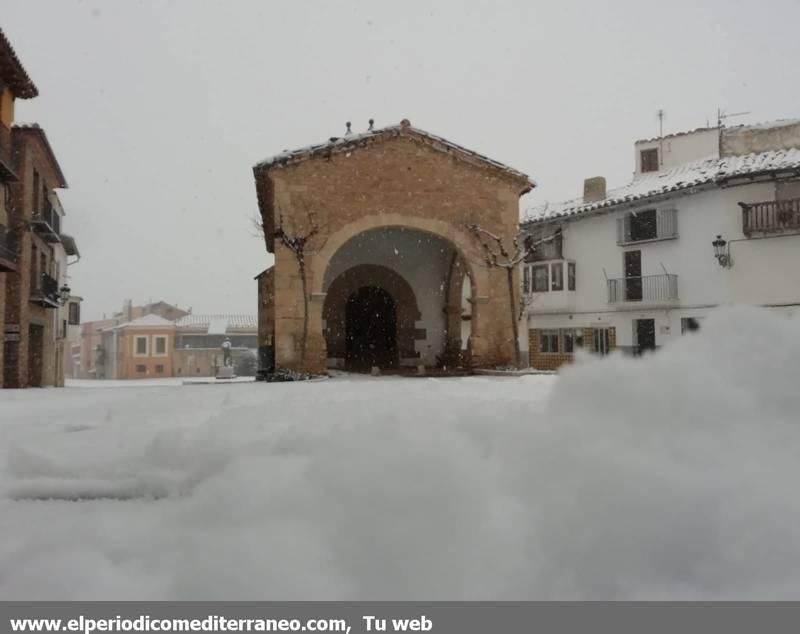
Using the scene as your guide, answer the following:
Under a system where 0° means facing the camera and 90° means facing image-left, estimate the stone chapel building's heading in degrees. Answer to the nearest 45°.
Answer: approximately 0°

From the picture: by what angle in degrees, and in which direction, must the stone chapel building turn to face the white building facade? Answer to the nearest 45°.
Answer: approximately 135° to its left

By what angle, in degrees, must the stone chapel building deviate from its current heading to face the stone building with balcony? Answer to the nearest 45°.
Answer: approximately 135° to its right

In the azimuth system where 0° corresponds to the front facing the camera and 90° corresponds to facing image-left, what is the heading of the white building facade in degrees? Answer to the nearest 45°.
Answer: approximately 45°
